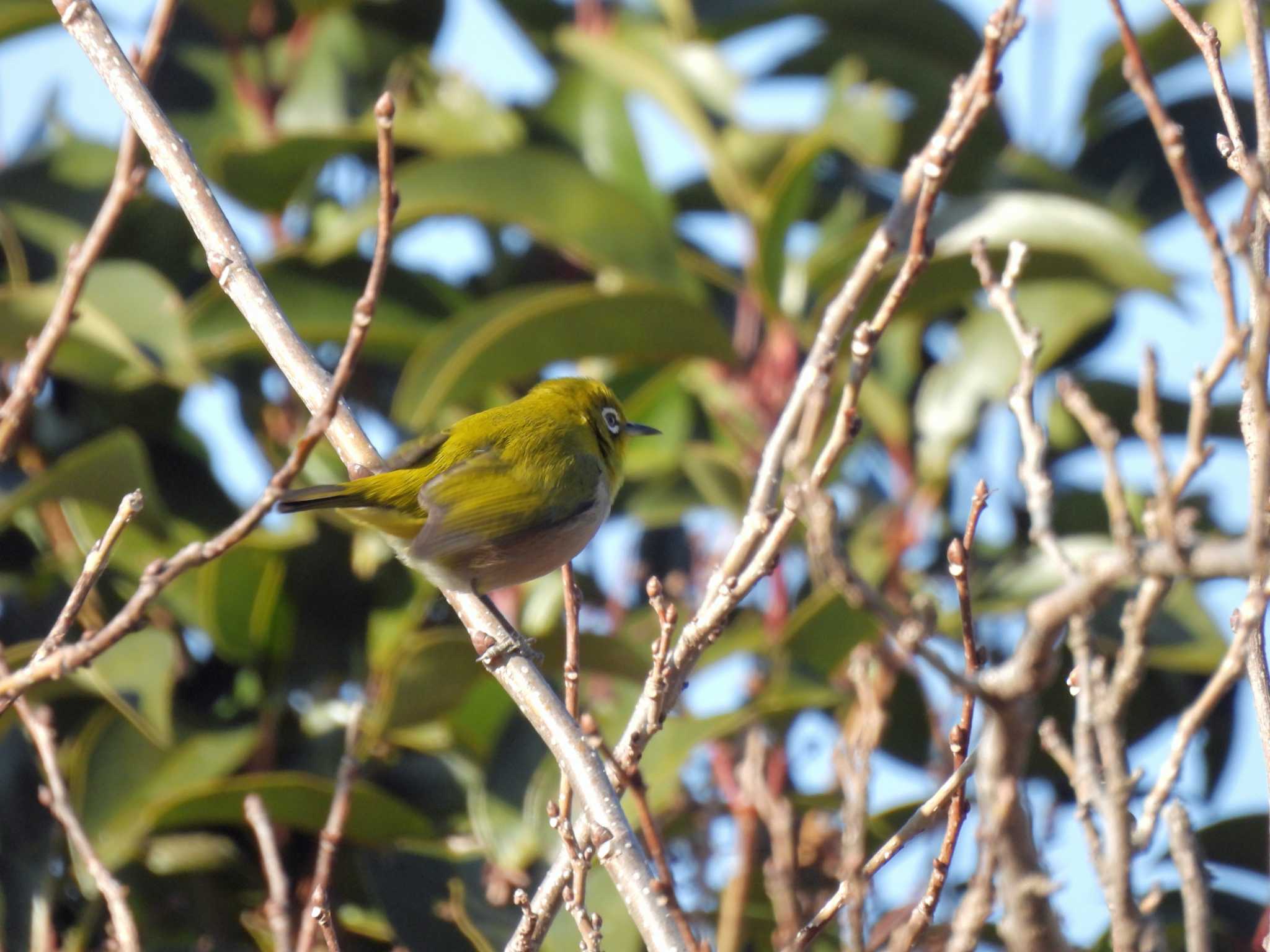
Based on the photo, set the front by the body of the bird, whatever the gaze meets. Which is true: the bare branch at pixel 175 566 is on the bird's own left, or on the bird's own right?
on the bird's own right

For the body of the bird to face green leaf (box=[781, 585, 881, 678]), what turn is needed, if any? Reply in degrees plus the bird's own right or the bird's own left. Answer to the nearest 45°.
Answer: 0° — it already faces it

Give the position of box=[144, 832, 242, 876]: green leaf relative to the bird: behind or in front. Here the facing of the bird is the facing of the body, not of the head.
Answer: behind

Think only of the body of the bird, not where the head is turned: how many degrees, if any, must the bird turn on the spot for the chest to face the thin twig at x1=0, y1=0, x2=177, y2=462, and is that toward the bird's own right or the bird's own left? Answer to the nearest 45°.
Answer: approximately 135° to the bird's own right

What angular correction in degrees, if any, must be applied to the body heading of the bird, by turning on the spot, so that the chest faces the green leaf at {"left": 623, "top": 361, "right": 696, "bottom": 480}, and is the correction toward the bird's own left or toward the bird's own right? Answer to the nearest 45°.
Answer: approximately 45° to the bird's own left

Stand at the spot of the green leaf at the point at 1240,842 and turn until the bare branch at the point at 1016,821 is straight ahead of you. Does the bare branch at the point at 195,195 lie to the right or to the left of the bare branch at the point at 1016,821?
right

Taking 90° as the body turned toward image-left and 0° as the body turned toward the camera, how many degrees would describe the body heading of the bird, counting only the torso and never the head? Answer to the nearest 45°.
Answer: approximately 270°

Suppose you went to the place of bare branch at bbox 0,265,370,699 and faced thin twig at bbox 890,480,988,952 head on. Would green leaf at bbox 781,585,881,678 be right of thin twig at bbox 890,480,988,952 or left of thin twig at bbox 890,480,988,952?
left

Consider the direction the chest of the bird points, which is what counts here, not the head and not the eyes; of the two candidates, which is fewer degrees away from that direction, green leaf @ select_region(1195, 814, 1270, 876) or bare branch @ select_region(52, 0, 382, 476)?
the green leaf
